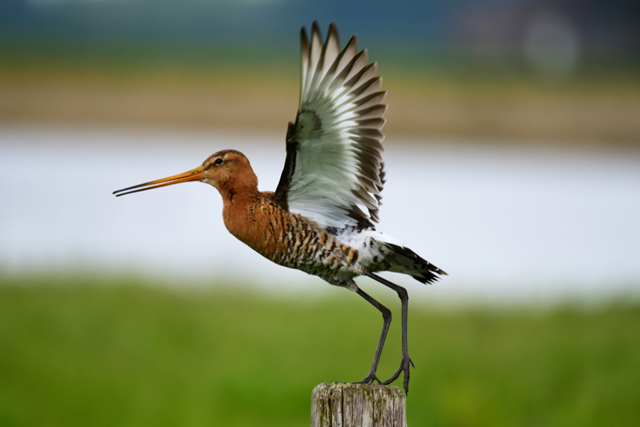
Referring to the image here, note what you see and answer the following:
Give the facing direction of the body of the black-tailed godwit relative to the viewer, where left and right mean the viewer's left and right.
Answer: facing to the left of the viewer
